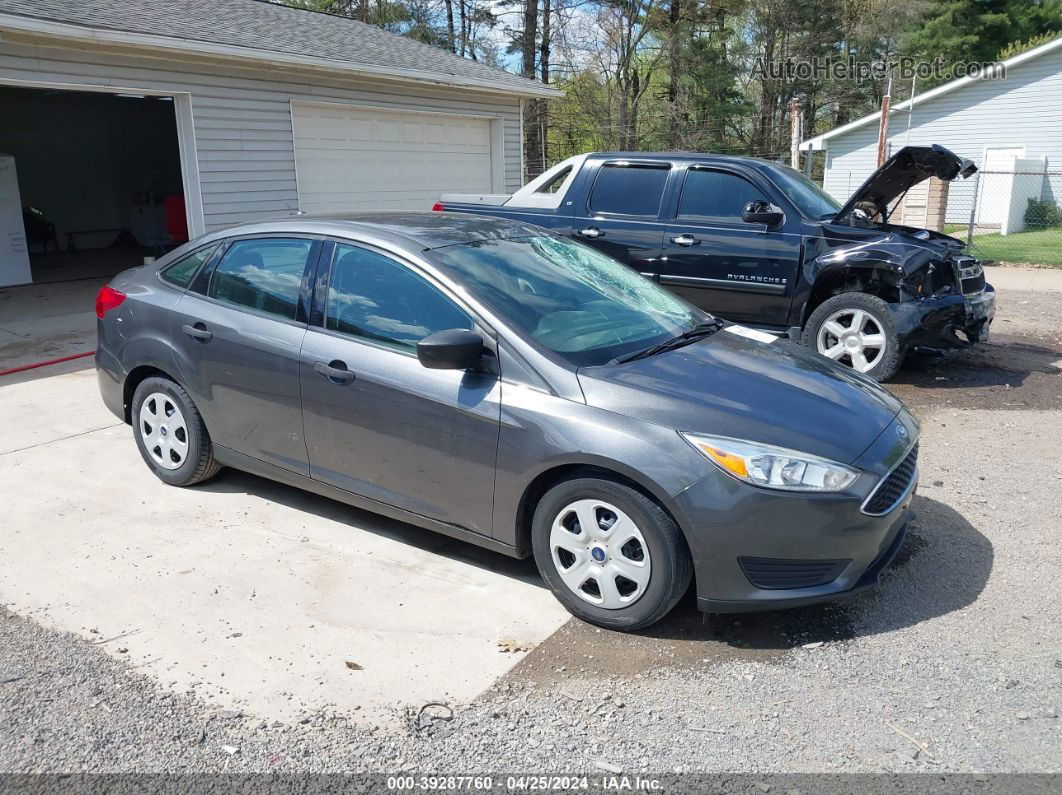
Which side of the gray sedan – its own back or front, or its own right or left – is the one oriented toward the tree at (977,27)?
left

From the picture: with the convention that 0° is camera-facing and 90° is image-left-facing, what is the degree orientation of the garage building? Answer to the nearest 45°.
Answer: approximately 315°

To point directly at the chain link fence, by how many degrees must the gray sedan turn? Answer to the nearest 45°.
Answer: approximately 90° to its left

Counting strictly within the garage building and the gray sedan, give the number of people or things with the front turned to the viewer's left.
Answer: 0

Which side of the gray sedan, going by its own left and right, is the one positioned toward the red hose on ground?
back

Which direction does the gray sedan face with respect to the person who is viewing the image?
facing the viewer and to the right of the viewer

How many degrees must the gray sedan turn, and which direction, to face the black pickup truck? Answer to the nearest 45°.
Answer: approximately 90° to its left

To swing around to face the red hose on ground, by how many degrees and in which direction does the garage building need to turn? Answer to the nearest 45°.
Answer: approximately 45° to its right

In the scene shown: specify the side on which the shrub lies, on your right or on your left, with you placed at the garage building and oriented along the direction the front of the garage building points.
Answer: on your left
